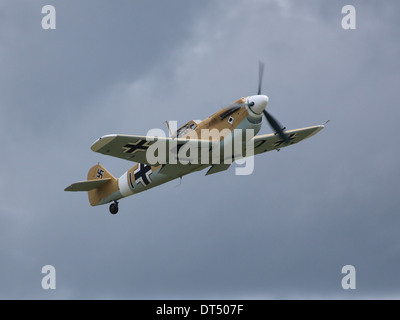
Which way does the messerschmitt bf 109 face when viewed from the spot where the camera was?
facing the viewer and to the right of the viewer
